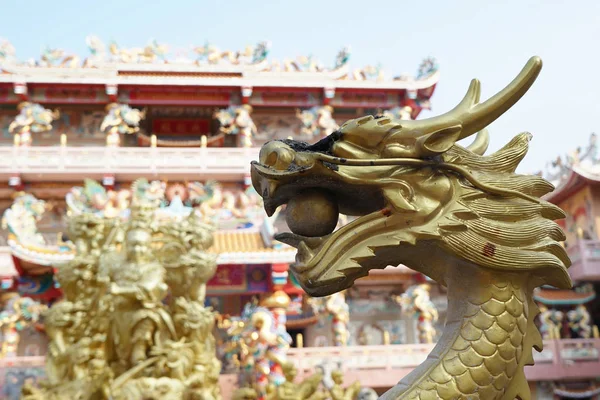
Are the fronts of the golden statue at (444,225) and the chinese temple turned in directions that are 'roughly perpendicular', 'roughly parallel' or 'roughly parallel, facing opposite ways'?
roughly perpendicular

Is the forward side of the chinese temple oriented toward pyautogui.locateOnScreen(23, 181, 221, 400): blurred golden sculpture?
yes

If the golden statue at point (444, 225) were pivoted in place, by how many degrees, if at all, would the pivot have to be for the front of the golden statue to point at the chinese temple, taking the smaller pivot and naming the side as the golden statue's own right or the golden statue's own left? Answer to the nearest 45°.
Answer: approximately 90° to the golden statue's own right

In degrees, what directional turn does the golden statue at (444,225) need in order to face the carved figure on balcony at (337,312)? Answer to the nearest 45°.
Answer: approximately 90° to its right

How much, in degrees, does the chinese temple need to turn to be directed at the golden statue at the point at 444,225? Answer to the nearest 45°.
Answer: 0° — it already faces it

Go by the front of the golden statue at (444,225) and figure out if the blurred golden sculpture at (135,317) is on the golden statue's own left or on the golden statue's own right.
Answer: on the golden statue's own right

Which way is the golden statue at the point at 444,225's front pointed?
to the viewer's left

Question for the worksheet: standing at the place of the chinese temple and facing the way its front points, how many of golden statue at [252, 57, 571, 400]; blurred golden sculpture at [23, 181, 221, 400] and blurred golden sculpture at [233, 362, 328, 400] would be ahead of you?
3

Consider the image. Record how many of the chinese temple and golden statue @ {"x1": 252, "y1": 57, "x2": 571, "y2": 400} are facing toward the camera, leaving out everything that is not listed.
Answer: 1
